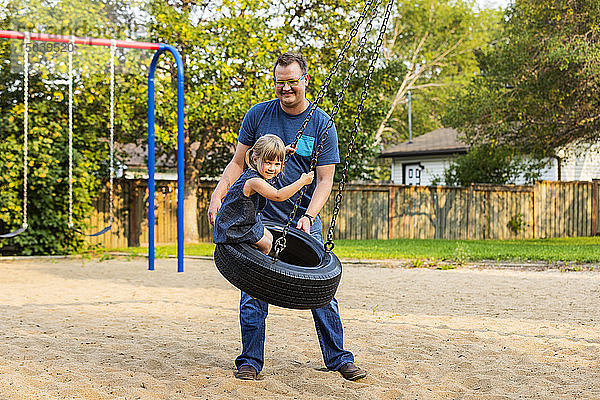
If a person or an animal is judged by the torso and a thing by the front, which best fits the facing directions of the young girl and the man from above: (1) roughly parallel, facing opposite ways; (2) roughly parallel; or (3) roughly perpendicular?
roughly perpendicular

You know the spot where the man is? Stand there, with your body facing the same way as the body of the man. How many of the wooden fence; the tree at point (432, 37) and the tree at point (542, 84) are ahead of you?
0

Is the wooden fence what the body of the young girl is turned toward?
no

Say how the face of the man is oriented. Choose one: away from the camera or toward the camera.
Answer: toward the camera

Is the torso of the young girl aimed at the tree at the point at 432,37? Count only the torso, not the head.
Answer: no

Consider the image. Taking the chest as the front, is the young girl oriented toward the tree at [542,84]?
no

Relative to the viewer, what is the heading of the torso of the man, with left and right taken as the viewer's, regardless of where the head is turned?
facing the viewer

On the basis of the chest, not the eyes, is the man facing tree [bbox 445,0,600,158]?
no

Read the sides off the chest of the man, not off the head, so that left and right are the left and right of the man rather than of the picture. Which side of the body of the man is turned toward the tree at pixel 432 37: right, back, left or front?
back

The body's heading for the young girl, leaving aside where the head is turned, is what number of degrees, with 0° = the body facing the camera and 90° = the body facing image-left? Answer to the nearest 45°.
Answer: approximately 270°
